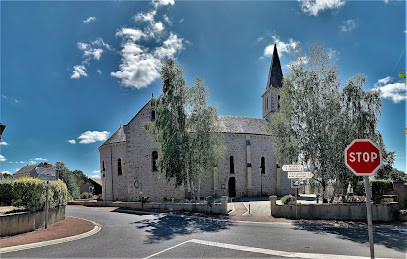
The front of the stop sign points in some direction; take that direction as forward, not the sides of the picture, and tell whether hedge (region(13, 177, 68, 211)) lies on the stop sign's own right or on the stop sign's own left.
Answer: on the stop sign's own right

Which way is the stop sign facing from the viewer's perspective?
toward the camera

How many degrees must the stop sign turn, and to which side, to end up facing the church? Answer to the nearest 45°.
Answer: approximately 135° to its right

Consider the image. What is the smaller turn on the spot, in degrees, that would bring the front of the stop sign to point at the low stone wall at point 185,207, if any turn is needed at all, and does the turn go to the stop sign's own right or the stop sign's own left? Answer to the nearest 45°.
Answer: approximately 135° to the stop sign's own right

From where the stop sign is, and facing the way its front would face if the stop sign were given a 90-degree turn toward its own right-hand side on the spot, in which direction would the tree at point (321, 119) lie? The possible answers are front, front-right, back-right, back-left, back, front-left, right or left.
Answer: right

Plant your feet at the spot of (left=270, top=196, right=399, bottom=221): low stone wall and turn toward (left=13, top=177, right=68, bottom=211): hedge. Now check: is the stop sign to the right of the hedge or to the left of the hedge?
left

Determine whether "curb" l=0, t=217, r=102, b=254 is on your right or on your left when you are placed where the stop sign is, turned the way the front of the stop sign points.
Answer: on your right

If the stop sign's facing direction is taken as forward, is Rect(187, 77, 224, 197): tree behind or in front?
behind

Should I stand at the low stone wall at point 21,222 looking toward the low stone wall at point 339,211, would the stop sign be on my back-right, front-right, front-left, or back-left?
front-right
